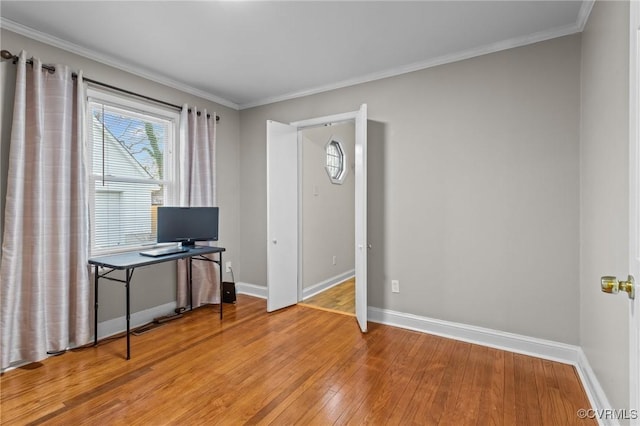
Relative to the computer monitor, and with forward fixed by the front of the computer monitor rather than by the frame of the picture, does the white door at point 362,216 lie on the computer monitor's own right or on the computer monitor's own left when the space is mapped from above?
on the computer monitor's own left

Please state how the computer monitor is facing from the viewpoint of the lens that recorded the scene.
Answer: facing the viewer
